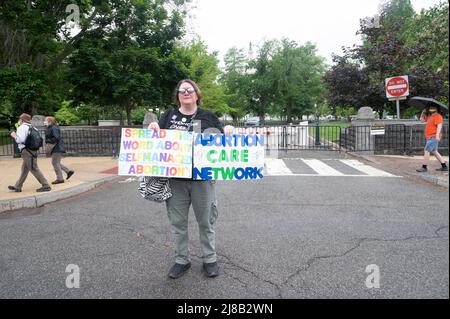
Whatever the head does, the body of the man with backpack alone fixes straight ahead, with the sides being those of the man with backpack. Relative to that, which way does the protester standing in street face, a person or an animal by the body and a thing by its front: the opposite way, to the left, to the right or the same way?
to the left

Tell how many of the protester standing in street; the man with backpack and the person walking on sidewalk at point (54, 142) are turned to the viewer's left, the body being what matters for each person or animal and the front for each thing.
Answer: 2

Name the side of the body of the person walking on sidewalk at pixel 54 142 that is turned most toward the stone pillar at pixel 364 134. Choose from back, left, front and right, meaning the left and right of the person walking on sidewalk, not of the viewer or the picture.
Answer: back

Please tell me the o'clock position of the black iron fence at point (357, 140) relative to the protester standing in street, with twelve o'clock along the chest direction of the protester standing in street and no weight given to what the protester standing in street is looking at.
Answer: The black iron fence is roughly at 7 o'clock from the protester standing in street.

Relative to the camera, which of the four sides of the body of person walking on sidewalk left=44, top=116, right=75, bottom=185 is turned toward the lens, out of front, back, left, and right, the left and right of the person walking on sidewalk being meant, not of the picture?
left

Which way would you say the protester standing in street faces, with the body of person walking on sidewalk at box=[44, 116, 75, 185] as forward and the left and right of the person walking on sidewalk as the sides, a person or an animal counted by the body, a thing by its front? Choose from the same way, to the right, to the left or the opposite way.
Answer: to the left

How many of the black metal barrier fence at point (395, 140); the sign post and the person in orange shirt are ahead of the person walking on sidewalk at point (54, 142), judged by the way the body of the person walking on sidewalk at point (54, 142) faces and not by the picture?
0

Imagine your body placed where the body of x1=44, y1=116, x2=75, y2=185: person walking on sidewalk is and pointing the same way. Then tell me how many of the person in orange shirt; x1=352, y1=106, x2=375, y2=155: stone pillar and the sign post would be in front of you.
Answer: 0

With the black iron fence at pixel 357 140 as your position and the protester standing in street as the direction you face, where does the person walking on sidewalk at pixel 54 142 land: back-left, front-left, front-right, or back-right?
front-right

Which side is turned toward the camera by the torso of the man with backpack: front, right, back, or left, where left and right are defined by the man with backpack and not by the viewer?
left

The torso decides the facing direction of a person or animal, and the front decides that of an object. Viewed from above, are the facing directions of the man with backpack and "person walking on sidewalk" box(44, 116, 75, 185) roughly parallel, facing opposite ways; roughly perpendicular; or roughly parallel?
roughly parallel

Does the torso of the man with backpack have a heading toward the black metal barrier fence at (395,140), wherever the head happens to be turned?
no

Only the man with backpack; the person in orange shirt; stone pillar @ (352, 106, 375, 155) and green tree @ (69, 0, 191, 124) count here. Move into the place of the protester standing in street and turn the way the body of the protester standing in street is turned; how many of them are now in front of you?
0

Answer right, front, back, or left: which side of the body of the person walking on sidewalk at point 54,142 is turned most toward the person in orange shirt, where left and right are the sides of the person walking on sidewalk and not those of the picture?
back

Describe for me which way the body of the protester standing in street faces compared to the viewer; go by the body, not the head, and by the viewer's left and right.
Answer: facing the viewer

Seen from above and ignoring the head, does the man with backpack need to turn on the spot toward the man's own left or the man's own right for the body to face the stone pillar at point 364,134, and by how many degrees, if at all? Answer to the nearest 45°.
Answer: approximately 180°

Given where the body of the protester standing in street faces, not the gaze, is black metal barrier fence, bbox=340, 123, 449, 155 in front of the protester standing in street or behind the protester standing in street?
behind

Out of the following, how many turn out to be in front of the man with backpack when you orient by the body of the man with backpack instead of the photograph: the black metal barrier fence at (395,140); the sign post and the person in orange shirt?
0
